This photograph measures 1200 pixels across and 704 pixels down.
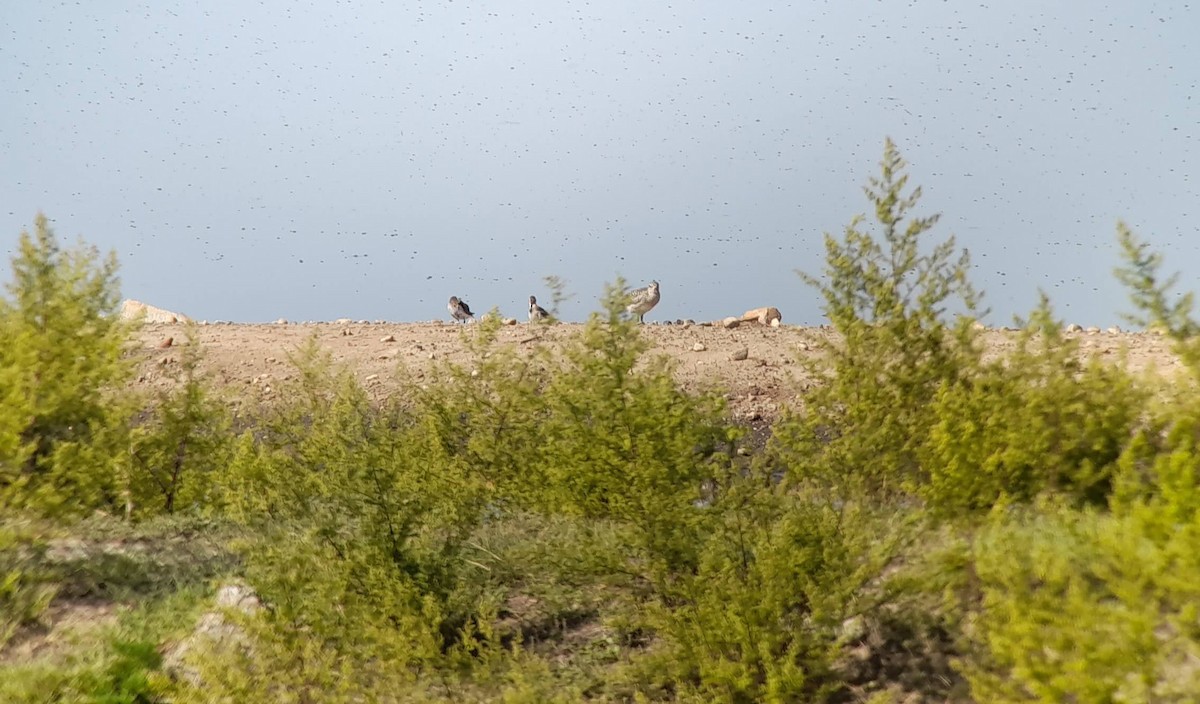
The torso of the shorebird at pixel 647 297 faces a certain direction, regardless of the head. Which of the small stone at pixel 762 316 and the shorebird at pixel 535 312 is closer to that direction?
the small stone

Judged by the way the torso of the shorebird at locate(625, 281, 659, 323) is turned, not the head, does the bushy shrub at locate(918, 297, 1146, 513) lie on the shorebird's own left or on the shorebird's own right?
on the shorebird's own right

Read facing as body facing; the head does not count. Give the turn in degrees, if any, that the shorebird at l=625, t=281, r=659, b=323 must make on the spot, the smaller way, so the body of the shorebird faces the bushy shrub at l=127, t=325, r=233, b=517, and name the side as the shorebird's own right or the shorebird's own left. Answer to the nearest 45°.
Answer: approximately 135° to the shorebird's own right

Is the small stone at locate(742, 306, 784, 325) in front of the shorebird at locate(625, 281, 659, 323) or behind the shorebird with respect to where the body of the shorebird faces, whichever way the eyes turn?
in front

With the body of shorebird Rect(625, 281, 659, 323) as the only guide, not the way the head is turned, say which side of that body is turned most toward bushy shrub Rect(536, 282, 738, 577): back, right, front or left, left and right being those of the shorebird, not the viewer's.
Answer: right

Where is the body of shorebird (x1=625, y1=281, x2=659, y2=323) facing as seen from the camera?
to the viewer's right

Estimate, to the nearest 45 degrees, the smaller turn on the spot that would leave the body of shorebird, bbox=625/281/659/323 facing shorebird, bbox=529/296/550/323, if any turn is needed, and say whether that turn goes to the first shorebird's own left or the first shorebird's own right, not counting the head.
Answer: approximately 180°
